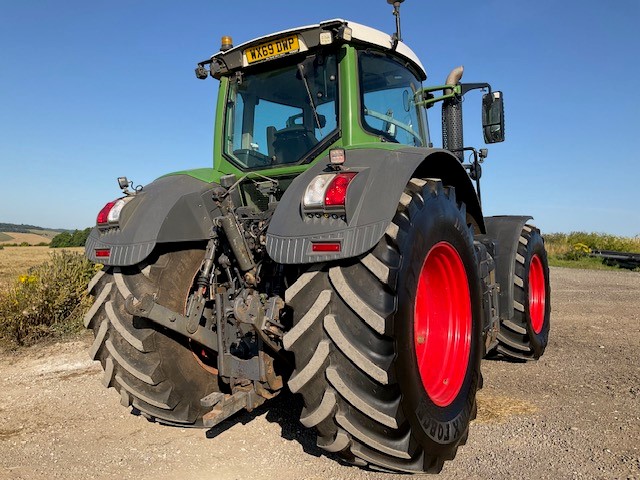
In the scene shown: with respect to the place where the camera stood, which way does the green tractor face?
facing away from the viewer and to the right of the viewer

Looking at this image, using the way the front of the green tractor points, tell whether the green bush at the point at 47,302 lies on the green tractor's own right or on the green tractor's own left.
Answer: on the green tractor's own left
